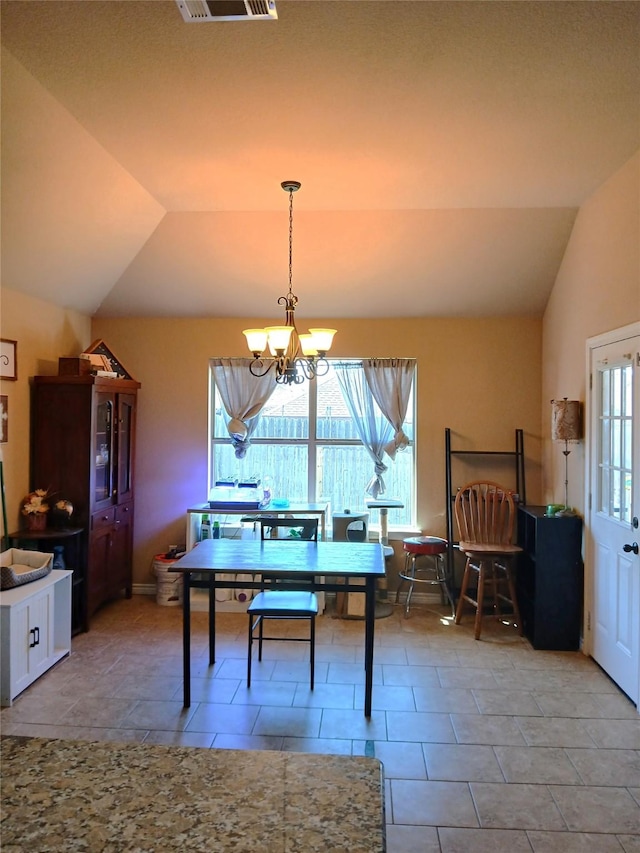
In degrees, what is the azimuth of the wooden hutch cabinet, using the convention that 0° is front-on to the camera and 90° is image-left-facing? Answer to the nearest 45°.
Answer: approximately 315°

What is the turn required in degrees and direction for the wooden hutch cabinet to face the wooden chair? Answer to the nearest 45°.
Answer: approximately 45° to its left

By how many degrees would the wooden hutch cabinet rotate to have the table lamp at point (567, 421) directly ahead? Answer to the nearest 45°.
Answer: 0° — it already faces it

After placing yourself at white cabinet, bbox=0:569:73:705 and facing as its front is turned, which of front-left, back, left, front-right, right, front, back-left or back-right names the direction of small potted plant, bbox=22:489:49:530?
back-left

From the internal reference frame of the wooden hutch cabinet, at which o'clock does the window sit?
The window is roughly at 10 o'clock from the wooden hutch cabinet.

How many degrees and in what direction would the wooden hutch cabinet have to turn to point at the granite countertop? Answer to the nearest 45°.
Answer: approximately 45° to its right

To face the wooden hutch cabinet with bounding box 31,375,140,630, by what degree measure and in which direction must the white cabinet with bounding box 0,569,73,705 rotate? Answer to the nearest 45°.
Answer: approximately 135° to its left

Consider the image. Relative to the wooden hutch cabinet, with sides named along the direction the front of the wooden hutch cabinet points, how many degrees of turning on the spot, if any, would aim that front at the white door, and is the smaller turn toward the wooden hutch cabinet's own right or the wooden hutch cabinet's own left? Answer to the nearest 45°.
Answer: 0° — it already faces it

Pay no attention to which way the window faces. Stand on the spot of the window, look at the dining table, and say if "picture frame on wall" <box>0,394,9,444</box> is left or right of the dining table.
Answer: right
